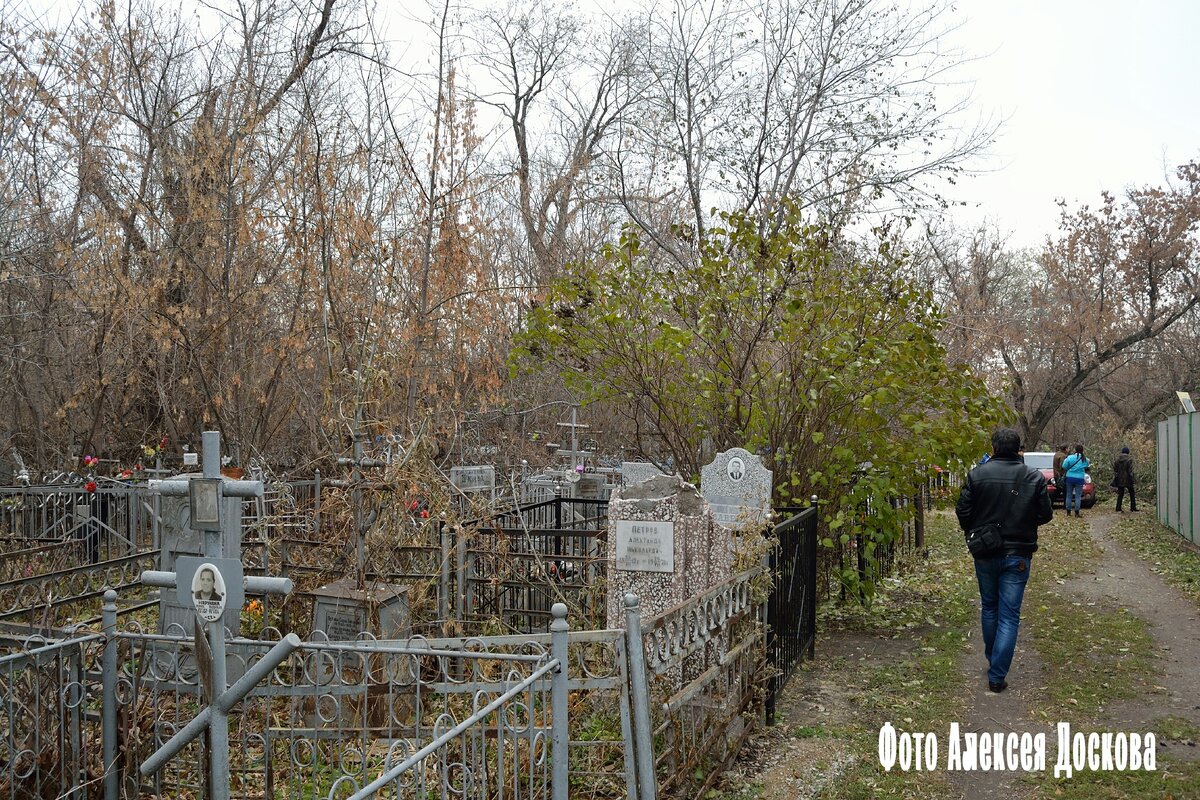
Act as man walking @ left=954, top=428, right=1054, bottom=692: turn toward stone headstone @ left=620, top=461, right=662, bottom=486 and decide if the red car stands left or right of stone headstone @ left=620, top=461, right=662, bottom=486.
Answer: right

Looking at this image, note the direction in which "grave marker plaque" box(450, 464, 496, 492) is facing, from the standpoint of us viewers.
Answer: facing the viewer

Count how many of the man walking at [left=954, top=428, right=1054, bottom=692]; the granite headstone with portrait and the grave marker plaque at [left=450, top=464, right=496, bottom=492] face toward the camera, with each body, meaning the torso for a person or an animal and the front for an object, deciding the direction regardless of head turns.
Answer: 2

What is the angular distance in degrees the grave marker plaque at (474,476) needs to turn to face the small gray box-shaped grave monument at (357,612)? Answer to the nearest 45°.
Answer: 0° — it already faces it

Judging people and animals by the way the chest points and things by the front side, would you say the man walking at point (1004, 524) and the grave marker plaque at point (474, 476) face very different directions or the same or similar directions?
very different directions

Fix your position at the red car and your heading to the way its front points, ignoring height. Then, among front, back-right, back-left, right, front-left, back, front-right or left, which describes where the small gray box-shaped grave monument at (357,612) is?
front-right

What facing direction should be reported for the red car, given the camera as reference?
facing the viewer and to the right of the viewer

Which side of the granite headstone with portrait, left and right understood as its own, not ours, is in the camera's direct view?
front

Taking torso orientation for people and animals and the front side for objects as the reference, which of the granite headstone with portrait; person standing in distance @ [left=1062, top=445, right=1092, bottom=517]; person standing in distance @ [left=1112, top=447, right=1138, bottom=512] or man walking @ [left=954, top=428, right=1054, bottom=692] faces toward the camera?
the granite headstone with portrait

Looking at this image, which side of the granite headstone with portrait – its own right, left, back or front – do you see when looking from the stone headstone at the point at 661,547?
front

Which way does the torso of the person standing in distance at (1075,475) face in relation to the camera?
away from the camera

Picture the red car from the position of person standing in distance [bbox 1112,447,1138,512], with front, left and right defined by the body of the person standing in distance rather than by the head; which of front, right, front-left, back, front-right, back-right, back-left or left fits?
front-left

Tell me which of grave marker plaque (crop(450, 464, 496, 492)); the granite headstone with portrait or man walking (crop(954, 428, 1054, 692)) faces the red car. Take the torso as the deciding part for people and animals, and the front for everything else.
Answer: the man walking

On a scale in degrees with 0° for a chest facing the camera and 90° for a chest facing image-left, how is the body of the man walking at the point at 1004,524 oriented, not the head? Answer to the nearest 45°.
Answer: approximately 180°

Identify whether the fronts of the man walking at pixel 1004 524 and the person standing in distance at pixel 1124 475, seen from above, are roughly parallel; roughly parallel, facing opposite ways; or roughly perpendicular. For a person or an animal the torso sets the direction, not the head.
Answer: roughly parallel
